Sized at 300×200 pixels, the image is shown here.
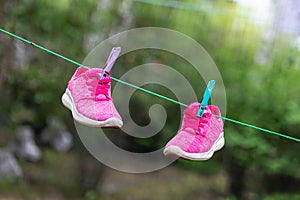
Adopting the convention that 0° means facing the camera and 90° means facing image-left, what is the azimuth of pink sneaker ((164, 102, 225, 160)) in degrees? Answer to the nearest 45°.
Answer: approximately 45°
